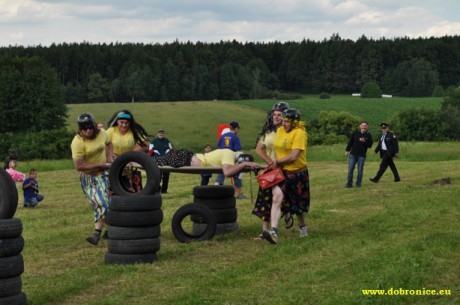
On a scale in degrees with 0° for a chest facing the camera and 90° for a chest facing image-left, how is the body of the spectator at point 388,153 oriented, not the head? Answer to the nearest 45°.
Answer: approximately 45°

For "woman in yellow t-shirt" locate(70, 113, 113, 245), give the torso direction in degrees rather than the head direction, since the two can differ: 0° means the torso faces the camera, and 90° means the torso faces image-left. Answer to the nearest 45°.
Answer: approximately 0°
